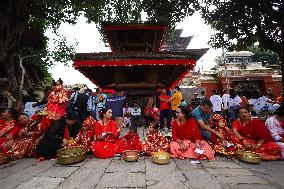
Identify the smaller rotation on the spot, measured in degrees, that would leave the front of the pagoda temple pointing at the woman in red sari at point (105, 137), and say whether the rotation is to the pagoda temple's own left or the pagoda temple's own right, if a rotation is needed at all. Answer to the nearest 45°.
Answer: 0° — it already faces them

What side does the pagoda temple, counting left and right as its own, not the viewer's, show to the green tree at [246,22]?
left

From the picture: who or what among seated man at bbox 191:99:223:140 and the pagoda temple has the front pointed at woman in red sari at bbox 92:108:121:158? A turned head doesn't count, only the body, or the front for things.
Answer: the pagoda temple

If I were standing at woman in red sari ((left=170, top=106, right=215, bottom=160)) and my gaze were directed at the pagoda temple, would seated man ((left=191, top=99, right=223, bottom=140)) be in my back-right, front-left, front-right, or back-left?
front-right

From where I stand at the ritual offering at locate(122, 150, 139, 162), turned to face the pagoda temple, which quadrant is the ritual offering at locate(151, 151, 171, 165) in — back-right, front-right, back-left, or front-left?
back-right

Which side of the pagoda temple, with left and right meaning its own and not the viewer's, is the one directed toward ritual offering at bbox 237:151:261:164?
front

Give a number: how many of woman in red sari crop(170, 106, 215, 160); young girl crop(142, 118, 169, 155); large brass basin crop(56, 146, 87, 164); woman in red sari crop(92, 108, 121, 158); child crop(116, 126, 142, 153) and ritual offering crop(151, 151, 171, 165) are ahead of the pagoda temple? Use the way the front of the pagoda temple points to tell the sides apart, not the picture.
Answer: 6

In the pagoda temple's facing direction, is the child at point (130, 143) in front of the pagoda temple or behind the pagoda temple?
in front

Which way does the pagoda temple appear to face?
toward the camera
